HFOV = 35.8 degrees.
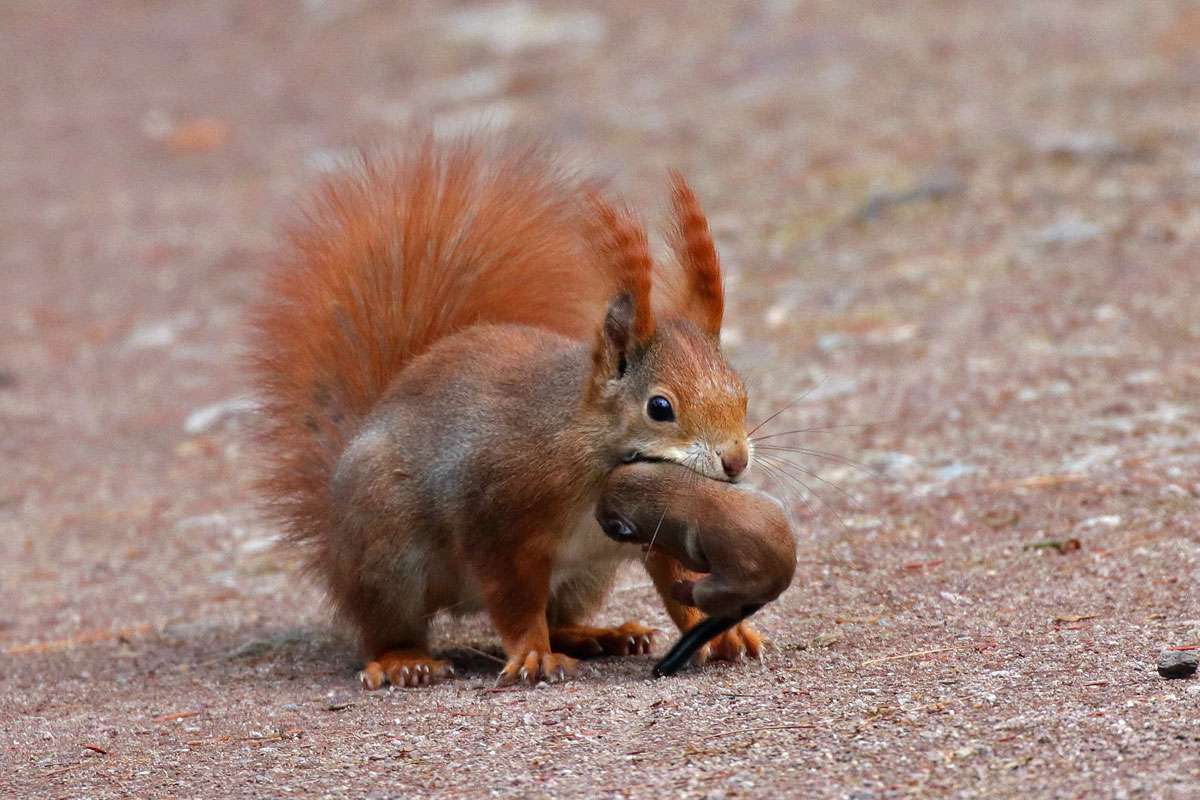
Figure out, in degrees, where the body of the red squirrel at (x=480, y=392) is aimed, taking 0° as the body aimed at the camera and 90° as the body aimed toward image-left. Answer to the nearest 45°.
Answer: approximately 315°

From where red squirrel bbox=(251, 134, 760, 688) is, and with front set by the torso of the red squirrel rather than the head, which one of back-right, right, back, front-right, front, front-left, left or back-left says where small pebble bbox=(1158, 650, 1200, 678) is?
front
